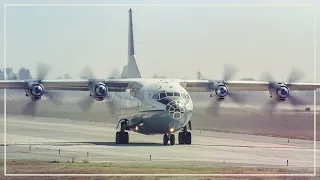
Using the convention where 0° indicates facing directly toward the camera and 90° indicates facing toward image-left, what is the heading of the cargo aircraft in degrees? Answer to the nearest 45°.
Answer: approximately 0°
